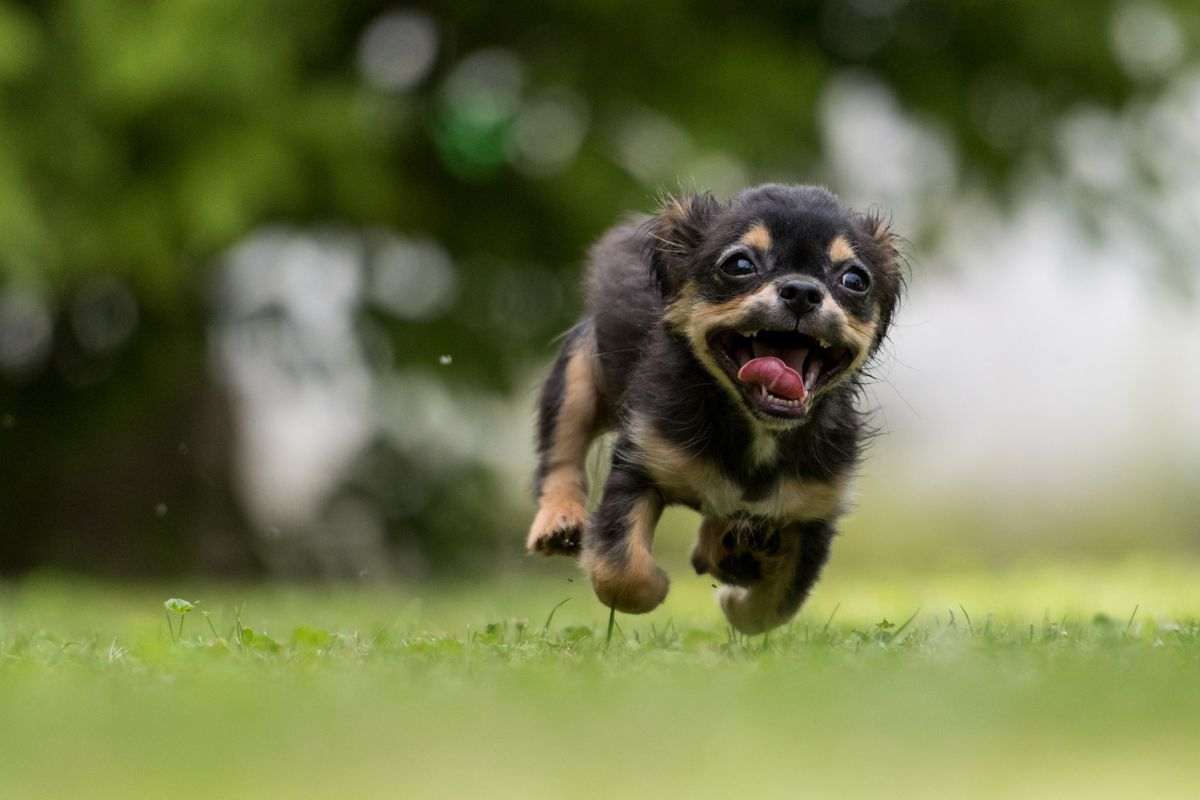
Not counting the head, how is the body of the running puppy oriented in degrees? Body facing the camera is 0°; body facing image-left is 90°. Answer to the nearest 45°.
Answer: approximately 315°
